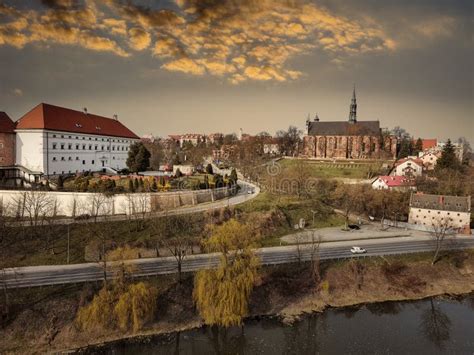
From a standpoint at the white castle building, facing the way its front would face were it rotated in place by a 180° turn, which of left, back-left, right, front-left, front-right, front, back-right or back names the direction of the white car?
back

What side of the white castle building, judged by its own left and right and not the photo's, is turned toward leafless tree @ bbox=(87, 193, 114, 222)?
front

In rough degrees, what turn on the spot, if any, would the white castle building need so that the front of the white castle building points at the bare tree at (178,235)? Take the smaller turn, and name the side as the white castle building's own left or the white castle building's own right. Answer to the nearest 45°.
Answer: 0° — it already faces it

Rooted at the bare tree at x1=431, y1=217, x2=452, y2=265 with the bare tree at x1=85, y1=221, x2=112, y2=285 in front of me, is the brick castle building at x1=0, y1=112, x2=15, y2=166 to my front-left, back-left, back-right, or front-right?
front-right

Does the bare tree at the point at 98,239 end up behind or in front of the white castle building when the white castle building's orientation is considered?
in front

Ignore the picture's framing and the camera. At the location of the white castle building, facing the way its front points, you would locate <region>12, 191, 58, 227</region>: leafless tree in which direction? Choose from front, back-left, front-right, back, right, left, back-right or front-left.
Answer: front-right

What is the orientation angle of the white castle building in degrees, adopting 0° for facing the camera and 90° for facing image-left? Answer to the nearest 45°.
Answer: approximately 315°

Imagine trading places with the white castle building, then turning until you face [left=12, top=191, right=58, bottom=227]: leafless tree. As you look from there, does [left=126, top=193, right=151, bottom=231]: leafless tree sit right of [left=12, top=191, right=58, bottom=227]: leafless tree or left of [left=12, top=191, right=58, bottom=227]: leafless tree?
left

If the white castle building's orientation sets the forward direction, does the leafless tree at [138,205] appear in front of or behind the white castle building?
in front
